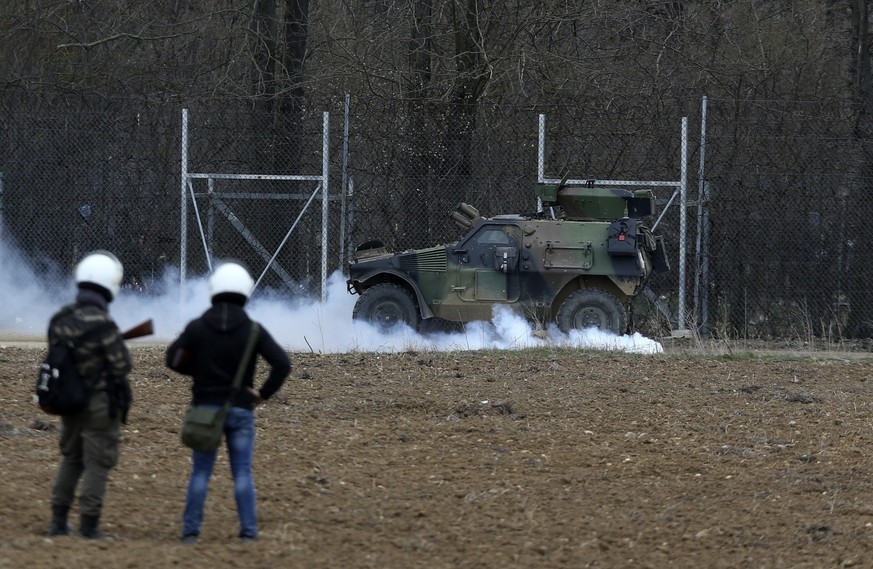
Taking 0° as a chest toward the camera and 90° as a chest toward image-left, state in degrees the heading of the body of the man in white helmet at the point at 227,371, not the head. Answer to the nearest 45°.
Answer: approximately 180°

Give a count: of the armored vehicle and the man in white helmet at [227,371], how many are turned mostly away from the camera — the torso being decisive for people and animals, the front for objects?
1

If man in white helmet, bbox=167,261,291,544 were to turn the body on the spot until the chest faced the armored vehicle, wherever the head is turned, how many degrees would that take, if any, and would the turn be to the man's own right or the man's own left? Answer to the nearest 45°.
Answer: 0° — they already face it

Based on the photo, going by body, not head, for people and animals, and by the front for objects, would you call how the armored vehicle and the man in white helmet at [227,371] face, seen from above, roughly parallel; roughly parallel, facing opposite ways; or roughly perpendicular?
roughly perpendicular

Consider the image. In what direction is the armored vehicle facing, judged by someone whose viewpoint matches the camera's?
facing to the left of the viewer

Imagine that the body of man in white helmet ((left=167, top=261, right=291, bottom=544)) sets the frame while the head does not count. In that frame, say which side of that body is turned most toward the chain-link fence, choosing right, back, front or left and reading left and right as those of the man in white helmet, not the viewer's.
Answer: front

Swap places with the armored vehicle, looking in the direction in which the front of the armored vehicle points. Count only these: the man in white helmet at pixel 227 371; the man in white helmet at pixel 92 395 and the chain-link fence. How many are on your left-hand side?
2

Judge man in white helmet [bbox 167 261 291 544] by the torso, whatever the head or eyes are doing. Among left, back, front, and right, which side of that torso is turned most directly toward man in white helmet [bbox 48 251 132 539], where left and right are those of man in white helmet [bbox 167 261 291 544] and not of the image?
left

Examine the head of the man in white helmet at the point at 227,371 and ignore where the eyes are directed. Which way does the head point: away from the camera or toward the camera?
away from the camera

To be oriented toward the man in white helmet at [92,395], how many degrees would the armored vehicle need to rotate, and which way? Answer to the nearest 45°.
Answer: approximately 90° to its left
